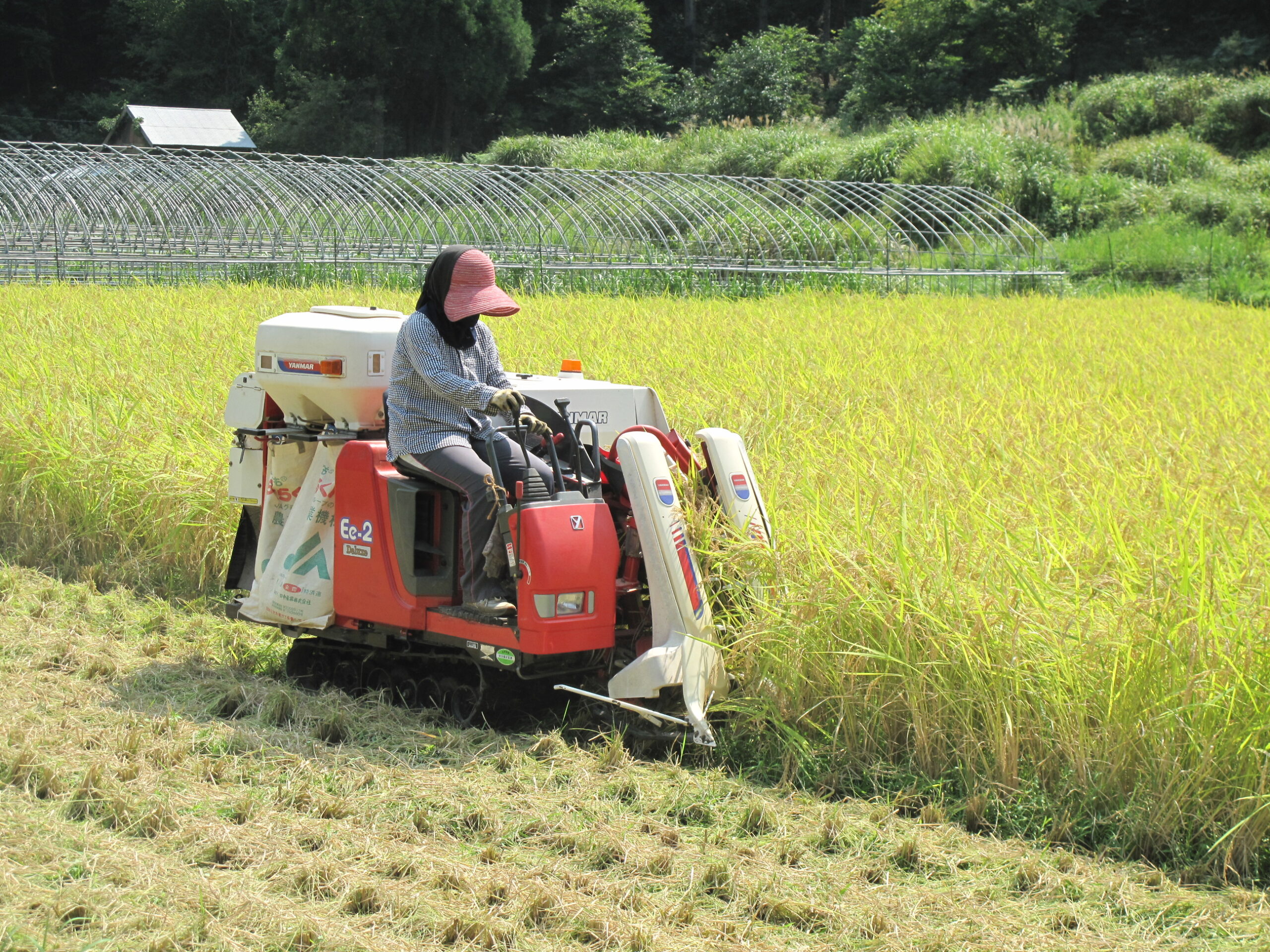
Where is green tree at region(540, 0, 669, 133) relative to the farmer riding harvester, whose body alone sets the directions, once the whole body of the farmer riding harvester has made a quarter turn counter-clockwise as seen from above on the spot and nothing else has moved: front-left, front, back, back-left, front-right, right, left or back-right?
front-left

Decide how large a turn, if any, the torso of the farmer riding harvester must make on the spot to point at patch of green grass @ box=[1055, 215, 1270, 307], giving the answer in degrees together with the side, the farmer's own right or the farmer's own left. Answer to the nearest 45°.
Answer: approximately 90° to the farmer's own left

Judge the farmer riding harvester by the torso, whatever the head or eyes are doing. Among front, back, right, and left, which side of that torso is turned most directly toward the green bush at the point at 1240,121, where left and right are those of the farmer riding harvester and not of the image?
left

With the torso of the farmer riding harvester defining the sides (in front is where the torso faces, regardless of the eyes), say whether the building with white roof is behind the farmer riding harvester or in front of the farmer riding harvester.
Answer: behind

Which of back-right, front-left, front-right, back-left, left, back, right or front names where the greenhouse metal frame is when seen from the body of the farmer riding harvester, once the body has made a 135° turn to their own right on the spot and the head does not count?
right

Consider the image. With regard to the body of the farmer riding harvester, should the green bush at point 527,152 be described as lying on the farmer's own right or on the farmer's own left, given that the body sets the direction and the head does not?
on the farmer's own left

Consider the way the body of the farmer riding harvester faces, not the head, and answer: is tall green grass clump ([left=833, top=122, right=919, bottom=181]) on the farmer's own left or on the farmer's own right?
on the farmer's own left

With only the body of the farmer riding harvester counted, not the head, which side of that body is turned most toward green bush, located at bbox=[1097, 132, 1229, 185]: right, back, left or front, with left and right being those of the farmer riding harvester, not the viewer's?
left

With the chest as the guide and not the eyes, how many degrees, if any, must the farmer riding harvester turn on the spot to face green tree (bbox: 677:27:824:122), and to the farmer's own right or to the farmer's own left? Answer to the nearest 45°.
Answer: approximately 135° to the farmer's own left

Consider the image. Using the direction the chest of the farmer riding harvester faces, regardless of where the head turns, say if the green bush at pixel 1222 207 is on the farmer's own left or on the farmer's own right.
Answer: on the farmer's own left

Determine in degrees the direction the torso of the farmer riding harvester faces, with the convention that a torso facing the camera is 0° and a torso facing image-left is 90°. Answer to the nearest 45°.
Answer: approximately 315°
